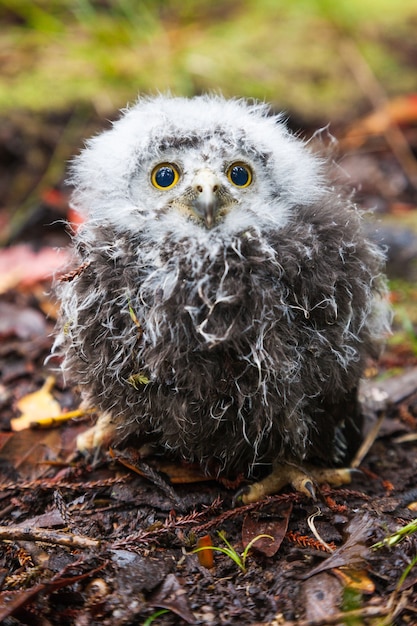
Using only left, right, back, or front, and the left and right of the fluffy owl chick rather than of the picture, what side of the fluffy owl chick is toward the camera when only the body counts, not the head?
front

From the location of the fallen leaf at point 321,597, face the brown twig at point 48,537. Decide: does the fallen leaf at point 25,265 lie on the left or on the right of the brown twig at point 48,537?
right

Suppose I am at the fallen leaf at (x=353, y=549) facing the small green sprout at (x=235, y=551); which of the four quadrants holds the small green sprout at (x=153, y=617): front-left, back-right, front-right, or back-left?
front-left

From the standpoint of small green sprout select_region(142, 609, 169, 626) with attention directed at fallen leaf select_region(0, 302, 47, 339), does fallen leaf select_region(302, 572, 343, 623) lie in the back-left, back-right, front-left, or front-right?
back-right

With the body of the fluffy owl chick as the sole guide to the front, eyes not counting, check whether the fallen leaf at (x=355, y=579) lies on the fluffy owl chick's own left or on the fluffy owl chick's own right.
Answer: on the fluffy owl chick's own left

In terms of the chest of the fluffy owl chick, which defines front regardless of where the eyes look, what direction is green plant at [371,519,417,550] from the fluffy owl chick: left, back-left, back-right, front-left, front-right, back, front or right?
left

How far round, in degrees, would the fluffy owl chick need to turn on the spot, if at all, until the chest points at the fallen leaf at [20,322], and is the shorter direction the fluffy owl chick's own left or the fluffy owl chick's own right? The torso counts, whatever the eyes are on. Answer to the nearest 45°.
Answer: approximately 135° to the fluffy owl chick's own right
